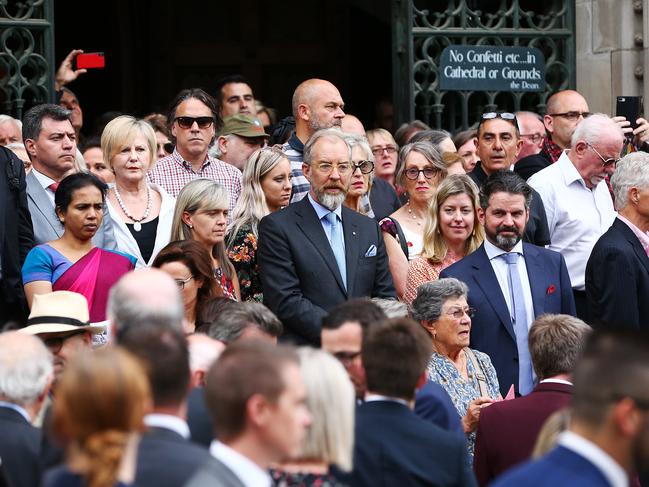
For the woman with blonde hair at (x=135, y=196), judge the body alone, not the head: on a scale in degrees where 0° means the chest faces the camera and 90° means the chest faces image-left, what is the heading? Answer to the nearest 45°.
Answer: approximately 0°

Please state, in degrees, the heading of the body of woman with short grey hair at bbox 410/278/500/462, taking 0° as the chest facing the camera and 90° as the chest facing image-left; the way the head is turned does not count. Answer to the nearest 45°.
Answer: approximately 315°

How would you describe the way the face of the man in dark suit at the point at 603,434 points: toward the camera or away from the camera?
away from the camera

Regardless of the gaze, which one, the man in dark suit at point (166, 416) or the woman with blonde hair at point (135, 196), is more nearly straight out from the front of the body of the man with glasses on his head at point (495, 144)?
the man in dark suit

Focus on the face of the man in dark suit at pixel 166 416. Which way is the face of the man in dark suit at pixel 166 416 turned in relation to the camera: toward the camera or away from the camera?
away from the camera

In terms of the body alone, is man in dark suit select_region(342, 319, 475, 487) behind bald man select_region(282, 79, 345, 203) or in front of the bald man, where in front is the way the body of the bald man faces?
in front

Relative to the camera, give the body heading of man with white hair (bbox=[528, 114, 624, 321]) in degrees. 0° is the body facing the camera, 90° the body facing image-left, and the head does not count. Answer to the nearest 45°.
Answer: approximately 315°

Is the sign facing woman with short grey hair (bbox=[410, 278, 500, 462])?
yes

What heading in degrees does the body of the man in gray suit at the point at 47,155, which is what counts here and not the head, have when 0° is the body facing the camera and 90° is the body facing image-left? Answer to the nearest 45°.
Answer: approximately 315°
